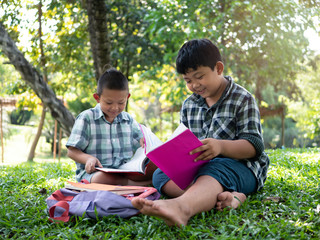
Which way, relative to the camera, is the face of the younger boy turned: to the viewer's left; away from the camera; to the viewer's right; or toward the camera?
toward the camera

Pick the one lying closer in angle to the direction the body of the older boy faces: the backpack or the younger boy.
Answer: the backpack

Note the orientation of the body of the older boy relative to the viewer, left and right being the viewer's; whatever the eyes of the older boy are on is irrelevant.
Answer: facing the viewer and to the left of the viewer

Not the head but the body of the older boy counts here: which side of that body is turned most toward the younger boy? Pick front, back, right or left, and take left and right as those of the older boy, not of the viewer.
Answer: right

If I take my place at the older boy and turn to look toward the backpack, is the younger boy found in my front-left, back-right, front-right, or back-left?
front-right

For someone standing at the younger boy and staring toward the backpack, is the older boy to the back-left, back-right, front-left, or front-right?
front-left

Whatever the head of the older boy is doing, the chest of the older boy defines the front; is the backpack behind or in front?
in front

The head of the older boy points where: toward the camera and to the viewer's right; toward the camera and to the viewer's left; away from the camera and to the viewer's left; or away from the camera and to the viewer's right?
toward the camera and to the viewer's left

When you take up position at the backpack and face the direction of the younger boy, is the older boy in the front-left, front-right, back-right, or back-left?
front-right
